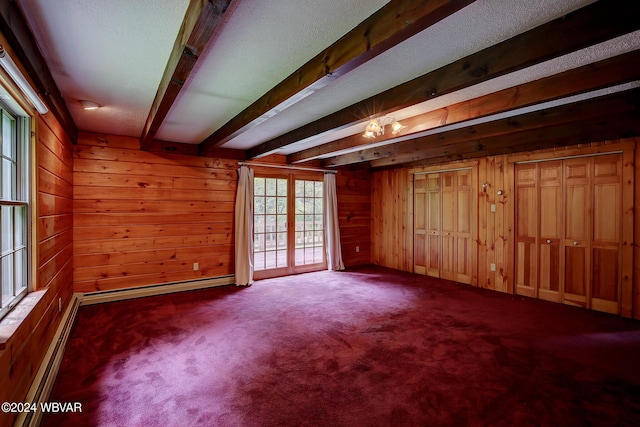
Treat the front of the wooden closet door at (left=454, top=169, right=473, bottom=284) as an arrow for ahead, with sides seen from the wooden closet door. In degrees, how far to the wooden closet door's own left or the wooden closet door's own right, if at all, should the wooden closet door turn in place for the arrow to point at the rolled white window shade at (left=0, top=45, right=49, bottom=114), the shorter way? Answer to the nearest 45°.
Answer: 0° — it already faces it

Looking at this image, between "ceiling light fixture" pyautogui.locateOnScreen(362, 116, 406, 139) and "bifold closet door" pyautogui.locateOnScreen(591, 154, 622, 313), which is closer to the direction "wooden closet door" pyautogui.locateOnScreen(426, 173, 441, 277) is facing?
the ceiling light fixture

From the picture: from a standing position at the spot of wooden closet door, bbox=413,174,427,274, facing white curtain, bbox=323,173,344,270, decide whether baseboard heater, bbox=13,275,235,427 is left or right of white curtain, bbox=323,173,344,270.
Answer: left

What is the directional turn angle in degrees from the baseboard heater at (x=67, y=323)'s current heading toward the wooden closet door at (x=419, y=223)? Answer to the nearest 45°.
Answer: approximately 45° to its left

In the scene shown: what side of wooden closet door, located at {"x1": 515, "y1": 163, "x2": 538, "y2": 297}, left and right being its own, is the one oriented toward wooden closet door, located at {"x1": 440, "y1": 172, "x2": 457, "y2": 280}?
right

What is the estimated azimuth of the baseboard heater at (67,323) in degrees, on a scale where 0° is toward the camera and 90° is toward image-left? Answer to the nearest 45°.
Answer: approximately 315°

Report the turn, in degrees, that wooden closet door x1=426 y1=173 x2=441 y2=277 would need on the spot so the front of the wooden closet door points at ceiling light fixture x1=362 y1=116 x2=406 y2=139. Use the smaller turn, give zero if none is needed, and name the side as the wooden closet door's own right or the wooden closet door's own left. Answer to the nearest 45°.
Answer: approximately 45° to the wooden closet door's own left

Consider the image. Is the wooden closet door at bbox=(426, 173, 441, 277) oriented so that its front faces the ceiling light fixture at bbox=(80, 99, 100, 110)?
yes
